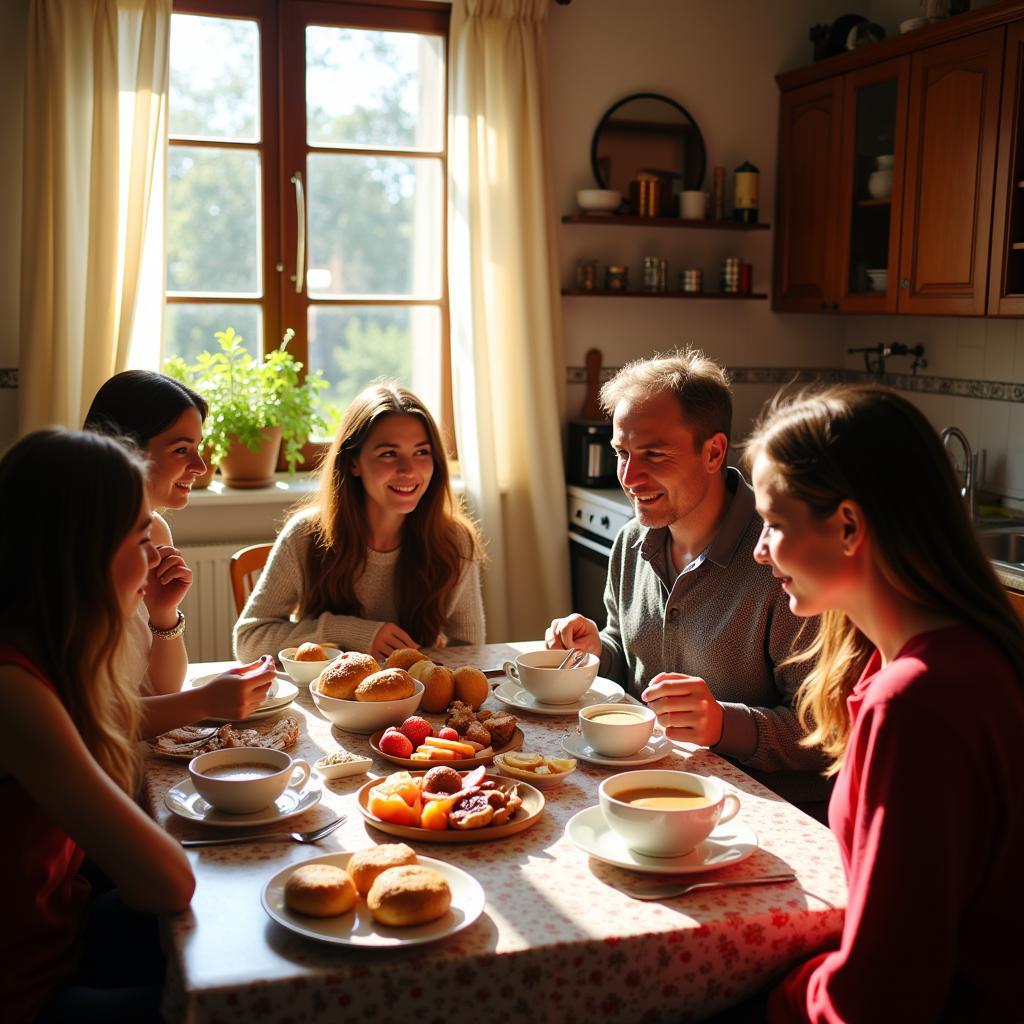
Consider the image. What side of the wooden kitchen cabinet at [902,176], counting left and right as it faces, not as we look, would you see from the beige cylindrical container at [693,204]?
right

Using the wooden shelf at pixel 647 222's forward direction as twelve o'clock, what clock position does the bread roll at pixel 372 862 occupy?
The bread roll is roughly at 12 o'clock from the wooden shelf.

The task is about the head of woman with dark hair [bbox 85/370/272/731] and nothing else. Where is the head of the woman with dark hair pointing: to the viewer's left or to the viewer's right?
to the viewer's right

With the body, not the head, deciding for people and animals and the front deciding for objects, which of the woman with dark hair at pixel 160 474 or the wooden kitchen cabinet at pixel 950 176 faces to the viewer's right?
the woman with dark hair

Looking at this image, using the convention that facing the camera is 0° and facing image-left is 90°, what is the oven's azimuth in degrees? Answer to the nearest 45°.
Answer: approximately 45°

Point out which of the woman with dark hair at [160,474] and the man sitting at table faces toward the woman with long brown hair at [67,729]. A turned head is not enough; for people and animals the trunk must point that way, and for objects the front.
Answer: the man sitting at table

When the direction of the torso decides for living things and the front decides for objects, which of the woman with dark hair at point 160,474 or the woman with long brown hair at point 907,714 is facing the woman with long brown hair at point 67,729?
the woman with long brown hair at point 907,714

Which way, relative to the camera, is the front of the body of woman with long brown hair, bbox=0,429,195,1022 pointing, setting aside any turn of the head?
to the viewer's right

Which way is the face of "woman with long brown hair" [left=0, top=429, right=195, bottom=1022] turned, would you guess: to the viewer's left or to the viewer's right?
to the viewer's right

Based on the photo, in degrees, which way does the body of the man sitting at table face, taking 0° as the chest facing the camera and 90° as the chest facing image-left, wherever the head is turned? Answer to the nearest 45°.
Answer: approximately 45°
